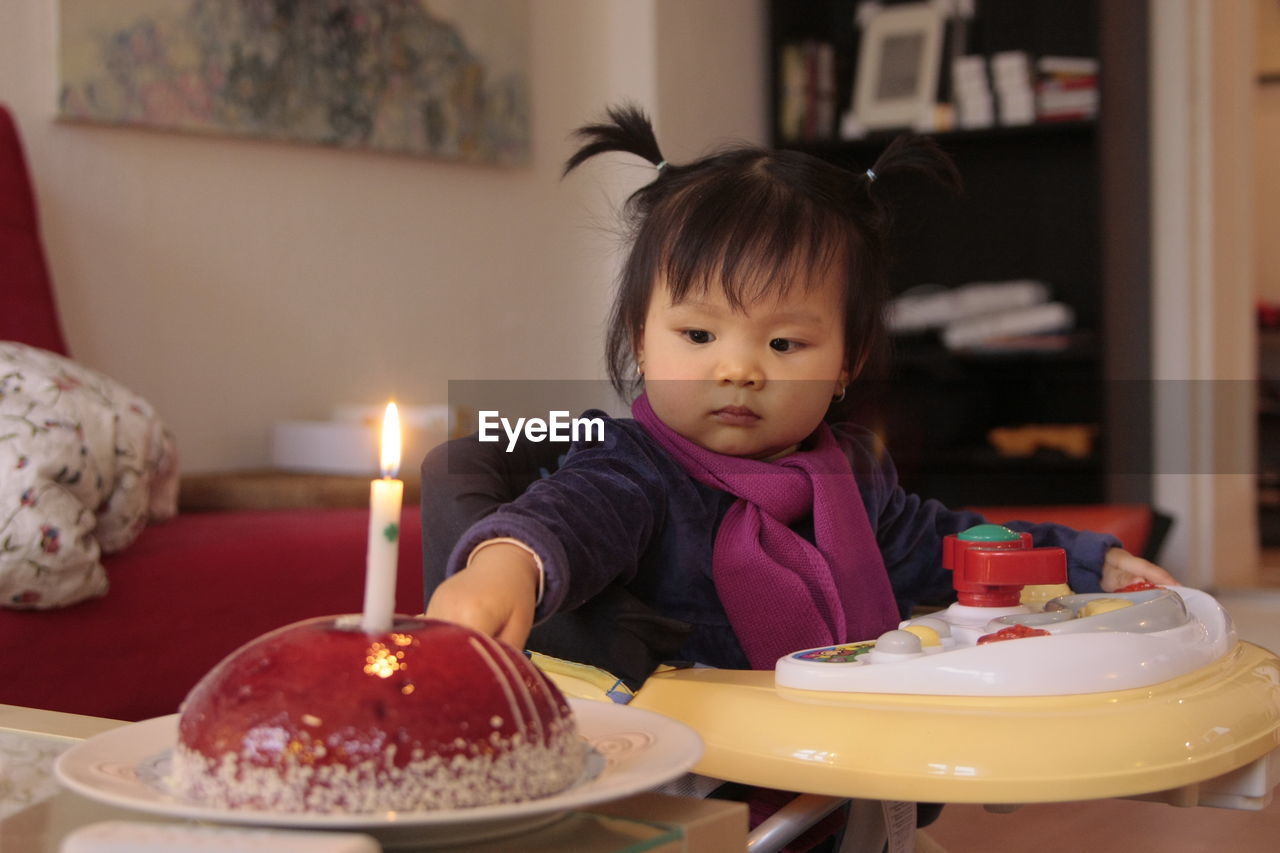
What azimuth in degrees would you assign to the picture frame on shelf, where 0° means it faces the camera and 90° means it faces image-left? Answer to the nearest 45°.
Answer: approximately 0°

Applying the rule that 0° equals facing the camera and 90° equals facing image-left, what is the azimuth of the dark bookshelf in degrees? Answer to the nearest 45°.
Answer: approximately 0°

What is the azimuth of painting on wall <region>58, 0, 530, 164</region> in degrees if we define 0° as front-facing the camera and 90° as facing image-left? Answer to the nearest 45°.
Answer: approximately 315°

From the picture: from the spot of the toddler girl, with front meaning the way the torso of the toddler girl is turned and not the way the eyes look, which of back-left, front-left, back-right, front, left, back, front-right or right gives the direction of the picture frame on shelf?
back
